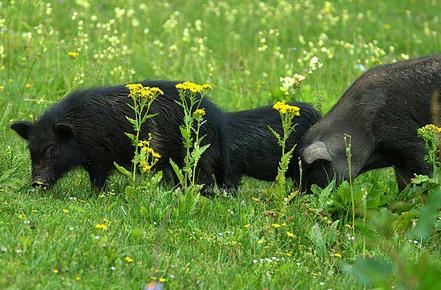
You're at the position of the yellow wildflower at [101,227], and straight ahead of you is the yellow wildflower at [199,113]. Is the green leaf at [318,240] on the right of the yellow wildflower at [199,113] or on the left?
right

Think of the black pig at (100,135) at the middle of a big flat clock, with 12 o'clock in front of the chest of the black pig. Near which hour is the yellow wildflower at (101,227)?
The yellow wildflower is roughly at 9 o'clock from the black pig.

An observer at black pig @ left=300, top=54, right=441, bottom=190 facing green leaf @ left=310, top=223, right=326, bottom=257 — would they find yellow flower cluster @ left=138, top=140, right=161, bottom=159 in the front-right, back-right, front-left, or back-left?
front-right

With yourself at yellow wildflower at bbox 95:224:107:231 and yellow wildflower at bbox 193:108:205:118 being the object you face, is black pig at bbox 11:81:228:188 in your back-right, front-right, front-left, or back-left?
front-left

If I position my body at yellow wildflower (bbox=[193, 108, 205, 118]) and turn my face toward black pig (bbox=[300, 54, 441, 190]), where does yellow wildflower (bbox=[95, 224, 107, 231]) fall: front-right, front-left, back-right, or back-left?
back-right

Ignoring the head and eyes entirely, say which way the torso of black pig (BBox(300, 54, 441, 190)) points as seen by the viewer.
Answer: to the viewer's left

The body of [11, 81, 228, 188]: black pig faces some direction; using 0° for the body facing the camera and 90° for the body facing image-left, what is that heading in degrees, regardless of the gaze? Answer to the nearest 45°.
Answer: approximately 90°

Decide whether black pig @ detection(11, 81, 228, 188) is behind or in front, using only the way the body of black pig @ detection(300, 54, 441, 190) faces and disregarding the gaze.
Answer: in front

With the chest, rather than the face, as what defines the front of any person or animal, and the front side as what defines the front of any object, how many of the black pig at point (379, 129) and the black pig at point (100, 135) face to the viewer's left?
2
